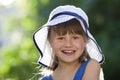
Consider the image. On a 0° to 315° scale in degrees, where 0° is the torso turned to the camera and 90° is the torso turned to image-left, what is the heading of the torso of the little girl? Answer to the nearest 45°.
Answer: approximately 0°
